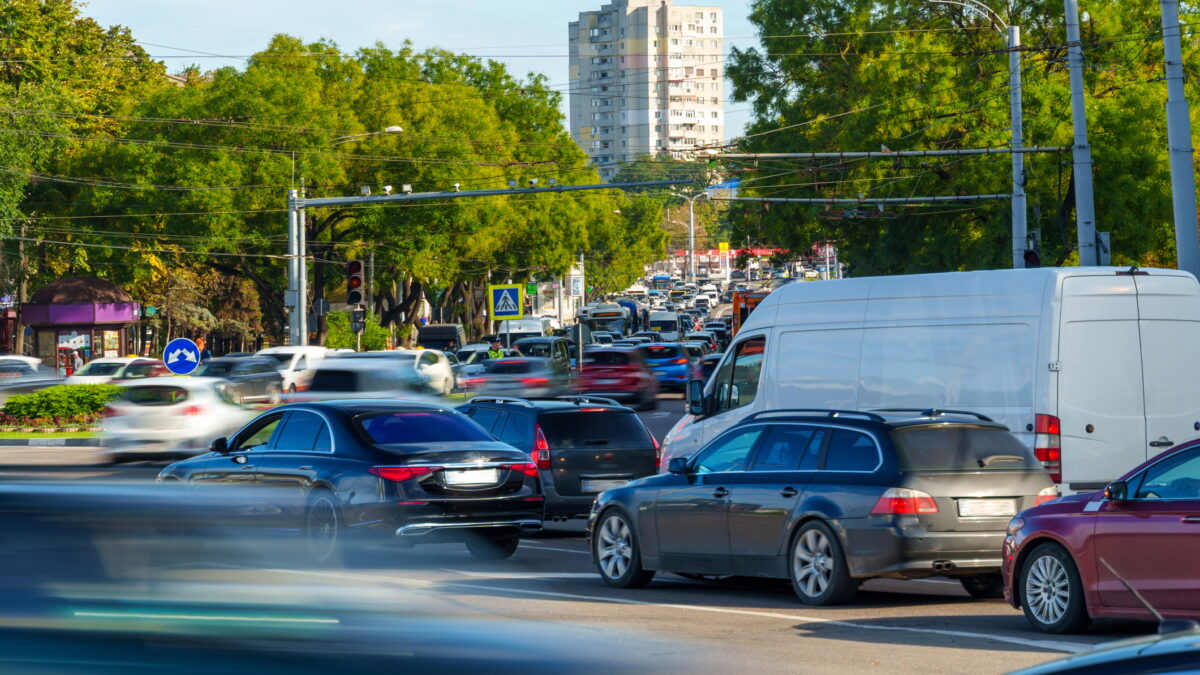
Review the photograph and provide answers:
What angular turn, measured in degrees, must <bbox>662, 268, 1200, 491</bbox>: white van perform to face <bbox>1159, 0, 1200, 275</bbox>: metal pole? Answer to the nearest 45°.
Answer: approximately 45° to its right

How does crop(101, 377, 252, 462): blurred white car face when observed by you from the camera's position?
facing away from the viewer and to the right of the viewer

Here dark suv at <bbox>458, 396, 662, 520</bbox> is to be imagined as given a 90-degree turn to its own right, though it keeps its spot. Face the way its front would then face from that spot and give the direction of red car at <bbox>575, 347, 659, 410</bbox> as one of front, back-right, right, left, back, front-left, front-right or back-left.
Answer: front-left

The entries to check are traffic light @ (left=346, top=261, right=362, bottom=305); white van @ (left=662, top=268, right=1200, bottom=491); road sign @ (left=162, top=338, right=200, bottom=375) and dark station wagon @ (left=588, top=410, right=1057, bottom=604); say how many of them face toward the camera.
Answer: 2

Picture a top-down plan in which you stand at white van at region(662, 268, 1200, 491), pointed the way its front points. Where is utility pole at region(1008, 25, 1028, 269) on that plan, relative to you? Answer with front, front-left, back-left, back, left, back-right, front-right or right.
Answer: front-right

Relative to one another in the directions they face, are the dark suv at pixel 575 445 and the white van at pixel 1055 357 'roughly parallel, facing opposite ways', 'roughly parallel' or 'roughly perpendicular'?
roughly parallel

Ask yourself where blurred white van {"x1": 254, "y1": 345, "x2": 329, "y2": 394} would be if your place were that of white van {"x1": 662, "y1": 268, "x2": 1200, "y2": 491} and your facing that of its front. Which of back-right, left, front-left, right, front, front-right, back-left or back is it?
front

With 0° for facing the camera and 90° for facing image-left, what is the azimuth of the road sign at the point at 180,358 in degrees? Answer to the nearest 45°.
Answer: approximately 0°

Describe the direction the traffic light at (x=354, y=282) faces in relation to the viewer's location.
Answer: facing the viewer

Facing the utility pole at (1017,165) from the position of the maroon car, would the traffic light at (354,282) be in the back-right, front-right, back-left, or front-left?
front-left

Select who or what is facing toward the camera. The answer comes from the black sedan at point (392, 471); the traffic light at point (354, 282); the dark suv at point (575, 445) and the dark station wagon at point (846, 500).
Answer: the traffic light

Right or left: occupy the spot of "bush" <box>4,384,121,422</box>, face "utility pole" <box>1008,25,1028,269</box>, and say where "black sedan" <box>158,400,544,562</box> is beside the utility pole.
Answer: right

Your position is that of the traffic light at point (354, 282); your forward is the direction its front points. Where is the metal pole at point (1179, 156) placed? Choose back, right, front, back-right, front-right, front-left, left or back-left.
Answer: front-left

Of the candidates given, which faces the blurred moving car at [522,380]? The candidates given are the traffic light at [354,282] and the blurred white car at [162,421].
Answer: the blurred white car

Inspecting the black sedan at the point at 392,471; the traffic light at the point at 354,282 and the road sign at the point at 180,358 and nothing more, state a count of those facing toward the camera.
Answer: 2

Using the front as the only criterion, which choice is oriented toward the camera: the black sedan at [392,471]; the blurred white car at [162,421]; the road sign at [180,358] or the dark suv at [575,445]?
the road sign

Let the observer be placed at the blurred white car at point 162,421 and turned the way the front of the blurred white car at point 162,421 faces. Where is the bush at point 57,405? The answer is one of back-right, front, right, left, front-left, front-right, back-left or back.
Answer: front-left

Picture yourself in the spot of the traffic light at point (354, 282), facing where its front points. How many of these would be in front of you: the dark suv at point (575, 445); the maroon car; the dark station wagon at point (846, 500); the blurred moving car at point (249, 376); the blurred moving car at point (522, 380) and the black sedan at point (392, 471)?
4

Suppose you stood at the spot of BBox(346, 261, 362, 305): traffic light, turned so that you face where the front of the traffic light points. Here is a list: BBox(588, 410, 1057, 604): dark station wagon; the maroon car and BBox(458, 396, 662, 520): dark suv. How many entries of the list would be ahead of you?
3

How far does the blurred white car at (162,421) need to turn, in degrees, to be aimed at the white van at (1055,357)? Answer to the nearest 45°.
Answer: approximately 90° to its right
